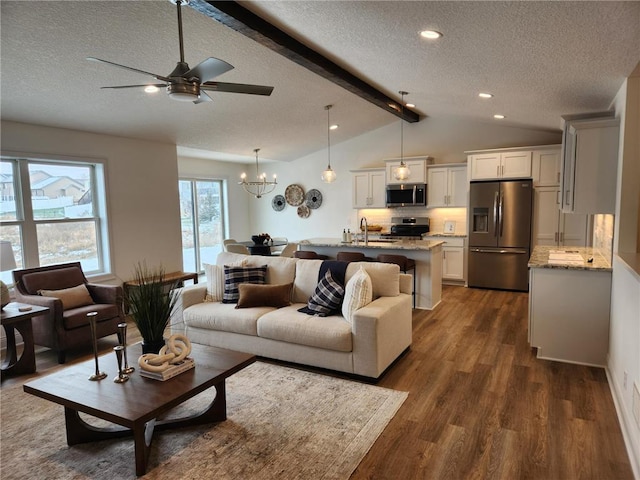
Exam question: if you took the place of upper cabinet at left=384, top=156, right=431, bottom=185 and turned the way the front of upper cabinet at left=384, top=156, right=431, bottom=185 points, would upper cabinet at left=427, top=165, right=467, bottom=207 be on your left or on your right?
on your left

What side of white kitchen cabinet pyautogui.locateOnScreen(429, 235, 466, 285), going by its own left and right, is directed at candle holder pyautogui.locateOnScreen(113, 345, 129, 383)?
front

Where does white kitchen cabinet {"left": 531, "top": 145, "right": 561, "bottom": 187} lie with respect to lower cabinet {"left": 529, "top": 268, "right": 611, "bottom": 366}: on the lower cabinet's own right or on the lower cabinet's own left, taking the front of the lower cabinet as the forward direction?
on the lower cabinet's own right

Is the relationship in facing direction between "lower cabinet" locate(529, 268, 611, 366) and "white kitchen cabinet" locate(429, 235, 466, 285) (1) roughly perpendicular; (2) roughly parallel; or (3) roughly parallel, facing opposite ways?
roughly perpendicular

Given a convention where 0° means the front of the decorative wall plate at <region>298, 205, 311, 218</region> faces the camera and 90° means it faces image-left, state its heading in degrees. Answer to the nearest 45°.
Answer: approximately 0°

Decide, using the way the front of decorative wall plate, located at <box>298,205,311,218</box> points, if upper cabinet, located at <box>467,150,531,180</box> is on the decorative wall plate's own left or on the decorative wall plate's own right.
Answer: on the decorative wall plate's own left

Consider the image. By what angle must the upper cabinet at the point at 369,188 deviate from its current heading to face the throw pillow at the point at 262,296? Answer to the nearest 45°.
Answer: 0° — it already faces it

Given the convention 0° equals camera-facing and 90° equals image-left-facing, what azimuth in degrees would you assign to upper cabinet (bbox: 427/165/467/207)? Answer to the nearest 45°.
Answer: approximately 0°

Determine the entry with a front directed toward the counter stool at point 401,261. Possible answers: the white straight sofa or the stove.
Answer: the stove

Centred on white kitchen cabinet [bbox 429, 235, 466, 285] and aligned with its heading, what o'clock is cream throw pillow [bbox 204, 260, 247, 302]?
The cream throw pillow is roughly at 1 o'clock from the white kitchen cabinet.

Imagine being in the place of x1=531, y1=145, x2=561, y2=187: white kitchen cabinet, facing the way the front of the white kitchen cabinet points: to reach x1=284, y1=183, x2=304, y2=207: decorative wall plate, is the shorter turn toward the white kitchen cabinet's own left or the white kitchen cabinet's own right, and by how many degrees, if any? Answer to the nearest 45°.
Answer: approximately 90° to the white kitchen cabinet's own right

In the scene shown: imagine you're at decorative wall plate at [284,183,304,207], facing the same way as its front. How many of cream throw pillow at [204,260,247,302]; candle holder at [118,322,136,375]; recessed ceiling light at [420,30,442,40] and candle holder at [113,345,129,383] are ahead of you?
4

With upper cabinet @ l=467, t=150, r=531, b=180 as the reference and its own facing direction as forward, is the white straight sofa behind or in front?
in front

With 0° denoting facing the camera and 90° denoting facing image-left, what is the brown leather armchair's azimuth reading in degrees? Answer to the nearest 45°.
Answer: approximately 315°

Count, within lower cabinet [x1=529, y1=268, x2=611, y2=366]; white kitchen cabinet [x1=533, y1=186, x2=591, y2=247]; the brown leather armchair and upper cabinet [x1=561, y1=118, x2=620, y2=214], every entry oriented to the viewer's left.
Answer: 2
